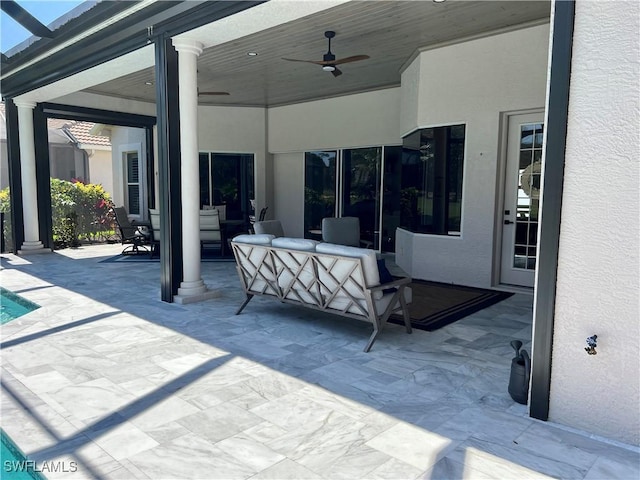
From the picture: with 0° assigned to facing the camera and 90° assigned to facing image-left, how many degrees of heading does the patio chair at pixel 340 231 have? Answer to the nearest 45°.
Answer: approximately 315°

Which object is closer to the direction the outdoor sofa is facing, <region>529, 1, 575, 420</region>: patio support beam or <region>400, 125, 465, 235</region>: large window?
the large window

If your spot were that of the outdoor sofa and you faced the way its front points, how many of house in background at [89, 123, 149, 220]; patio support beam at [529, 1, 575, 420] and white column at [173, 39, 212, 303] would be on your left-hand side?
2

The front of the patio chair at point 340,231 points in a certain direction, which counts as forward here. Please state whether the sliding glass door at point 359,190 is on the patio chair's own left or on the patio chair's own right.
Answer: on the patio chair's own left

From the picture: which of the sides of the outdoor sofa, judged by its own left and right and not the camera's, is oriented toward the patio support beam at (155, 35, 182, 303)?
left

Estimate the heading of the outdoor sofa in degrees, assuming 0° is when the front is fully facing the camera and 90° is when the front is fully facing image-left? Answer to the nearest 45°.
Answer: approximately 225°

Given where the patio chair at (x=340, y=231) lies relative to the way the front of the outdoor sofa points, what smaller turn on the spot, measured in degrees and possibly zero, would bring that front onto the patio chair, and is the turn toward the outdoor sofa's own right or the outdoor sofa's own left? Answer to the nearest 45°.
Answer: approximately 45° to the outdoor sofa's own left

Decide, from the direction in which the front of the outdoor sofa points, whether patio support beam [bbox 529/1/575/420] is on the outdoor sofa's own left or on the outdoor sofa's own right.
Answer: on the outdoor sofa's own right
